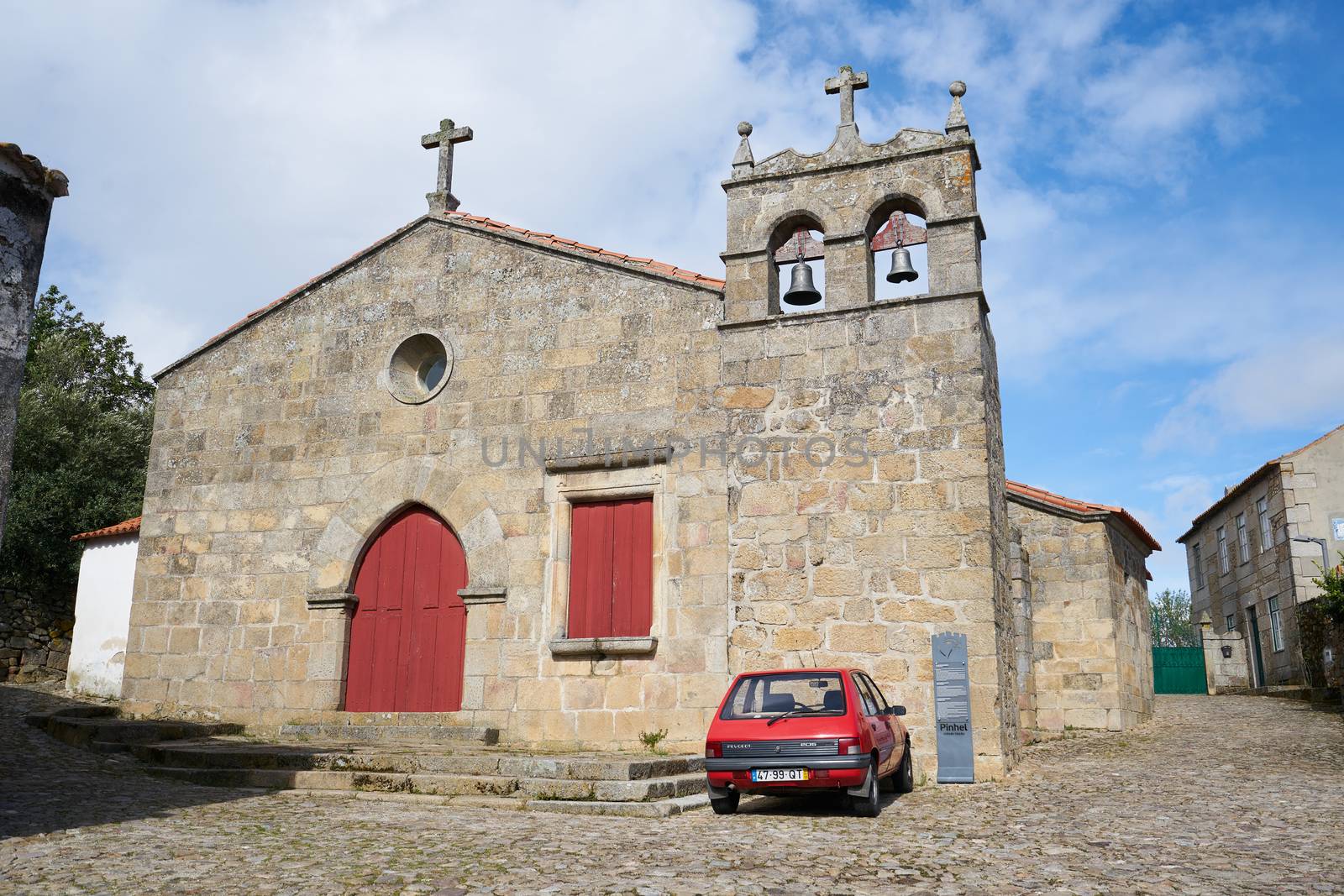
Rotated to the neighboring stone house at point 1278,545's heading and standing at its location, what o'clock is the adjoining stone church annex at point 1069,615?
the adjoining stone church annex at point 1069,615 is roughly at 11 o'clock from the neighboring stone house at point 1278,545.

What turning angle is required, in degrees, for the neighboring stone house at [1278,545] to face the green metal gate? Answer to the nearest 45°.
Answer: approximately 90° to its right

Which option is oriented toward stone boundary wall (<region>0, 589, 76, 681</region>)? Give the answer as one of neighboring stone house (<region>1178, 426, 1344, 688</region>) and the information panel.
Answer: the neighboring stone house

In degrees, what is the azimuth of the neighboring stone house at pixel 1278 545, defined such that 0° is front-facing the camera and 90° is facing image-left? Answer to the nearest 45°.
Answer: approximately 45°

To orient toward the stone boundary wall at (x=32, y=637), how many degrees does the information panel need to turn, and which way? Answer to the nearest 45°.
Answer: approximately 90° to its right

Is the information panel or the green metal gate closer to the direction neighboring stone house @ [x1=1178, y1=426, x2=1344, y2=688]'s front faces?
the information panel

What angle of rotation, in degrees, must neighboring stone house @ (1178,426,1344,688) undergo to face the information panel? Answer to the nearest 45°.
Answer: approximately 45° to its left

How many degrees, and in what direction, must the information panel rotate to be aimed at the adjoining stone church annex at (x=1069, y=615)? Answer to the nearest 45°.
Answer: approximately 180°
